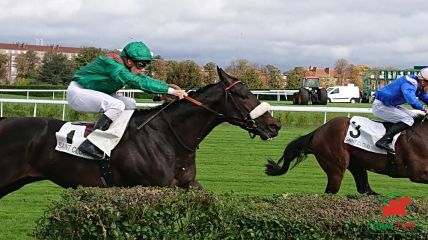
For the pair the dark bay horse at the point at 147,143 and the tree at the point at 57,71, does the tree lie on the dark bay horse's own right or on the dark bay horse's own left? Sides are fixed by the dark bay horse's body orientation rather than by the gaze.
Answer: on the dark bay horse's own left

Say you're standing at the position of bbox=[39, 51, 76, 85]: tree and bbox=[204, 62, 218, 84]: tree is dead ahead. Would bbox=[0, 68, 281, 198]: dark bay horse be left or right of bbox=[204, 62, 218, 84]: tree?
right

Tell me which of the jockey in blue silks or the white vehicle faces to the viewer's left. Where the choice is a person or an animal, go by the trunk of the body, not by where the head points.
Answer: the white vehicle

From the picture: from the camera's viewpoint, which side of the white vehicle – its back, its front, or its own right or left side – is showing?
left

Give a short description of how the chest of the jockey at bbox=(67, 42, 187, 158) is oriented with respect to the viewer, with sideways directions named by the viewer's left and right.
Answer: facing to the right of the viewer

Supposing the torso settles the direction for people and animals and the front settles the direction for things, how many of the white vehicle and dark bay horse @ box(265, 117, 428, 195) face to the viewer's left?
1

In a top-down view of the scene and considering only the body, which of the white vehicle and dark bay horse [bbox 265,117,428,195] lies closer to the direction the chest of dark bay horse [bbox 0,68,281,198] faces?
the dark bay horse

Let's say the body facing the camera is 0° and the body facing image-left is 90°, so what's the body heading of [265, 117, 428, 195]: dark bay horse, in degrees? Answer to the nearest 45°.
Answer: approximately 270°

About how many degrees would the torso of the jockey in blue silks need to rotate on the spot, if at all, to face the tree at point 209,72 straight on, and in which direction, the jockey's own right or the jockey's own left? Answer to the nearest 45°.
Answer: approximately 90° to the jockey's own left

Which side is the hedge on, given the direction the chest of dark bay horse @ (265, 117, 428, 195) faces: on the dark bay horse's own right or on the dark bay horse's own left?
on the dark bay horse's own right

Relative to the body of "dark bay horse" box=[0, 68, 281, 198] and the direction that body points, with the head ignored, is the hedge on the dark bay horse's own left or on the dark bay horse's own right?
on the dark bay horse's own right

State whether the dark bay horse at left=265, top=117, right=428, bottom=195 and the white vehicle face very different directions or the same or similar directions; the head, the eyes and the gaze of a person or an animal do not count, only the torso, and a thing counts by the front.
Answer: very different directions
